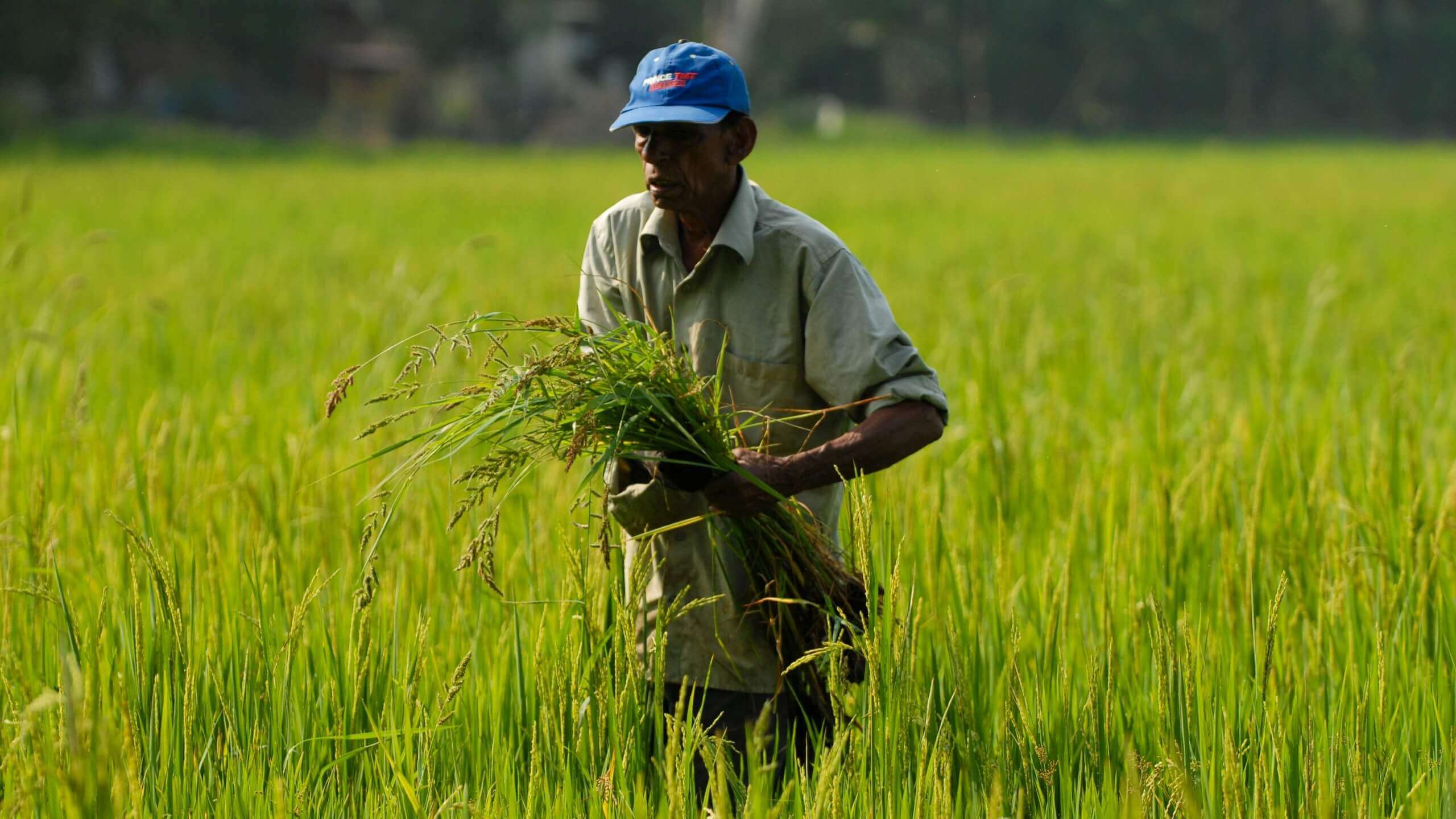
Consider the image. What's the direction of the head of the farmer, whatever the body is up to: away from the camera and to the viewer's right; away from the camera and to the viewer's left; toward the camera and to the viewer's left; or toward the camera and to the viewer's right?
toward the camera and to the viewer's left

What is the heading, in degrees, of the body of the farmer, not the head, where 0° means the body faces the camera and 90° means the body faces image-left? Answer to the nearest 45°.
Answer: approximately 45°
